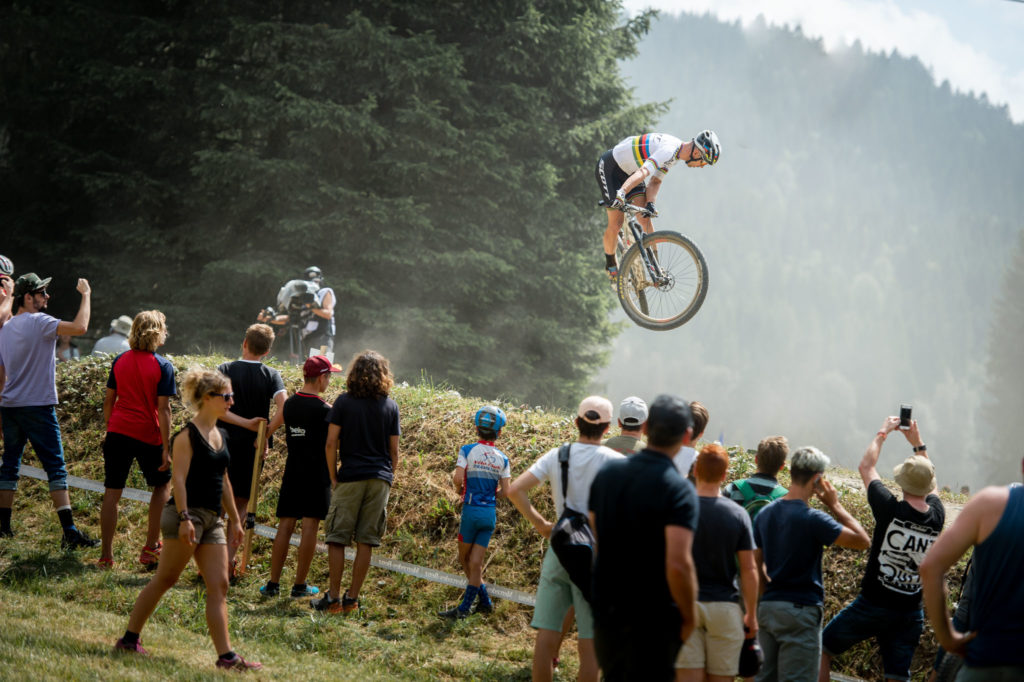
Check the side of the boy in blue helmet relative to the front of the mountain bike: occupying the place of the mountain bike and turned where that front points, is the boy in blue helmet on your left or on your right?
on your right

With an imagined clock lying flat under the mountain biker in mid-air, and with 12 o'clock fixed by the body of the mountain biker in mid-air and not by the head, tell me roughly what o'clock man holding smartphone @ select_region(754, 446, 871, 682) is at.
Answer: The man holding smartphone is roughly at 1 o'clock from the mountain biker in mid-air.

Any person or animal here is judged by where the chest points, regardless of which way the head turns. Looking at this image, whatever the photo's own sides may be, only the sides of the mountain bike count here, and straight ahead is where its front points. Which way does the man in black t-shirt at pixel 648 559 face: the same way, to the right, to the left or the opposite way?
to the left

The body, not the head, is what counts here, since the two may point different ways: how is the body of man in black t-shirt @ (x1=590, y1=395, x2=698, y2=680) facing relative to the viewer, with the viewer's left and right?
facing away from the viewer and to the right of the viewer

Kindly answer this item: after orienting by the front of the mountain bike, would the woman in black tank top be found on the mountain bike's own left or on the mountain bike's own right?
on the mountain bike's own right

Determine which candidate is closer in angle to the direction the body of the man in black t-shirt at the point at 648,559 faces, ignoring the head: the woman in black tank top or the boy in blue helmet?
the boy in blue helmet

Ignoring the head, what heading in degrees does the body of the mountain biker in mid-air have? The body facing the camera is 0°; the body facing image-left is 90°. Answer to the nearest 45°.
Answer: approximately 315°

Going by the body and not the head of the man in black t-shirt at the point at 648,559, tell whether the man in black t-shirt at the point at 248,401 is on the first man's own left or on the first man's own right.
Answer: on the first man's own left

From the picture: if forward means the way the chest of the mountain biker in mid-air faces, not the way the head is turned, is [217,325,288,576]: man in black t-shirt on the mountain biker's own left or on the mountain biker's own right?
on the mountain biker's own right
